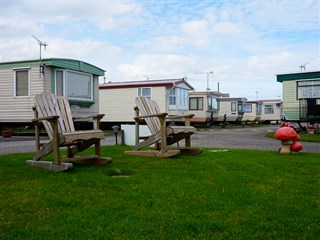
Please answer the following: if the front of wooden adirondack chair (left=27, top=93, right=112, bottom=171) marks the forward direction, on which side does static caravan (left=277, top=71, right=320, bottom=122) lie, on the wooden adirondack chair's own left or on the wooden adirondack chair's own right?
on the wooden adirondack chair's own left

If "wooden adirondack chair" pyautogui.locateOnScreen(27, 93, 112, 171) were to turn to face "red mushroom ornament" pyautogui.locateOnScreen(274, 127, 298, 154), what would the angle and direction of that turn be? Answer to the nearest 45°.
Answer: approximately 45° to its left

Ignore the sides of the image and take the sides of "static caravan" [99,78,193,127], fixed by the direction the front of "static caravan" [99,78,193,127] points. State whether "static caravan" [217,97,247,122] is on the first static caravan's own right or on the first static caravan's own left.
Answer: on the first static caravan's own left

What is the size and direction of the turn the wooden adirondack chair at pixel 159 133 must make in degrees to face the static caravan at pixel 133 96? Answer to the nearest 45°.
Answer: approximately 135° to its left

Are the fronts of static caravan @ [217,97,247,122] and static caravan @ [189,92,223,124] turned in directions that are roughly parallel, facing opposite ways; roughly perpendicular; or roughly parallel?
roughly parallel

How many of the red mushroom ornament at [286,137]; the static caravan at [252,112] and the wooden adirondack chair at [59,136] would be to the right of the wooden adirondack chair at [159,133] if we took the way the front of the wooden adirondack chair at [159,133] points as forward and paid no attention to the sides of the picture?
1

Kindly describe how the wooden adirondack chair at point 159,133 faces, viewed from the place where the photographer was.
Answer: facing the viewer and to the right of the viewer

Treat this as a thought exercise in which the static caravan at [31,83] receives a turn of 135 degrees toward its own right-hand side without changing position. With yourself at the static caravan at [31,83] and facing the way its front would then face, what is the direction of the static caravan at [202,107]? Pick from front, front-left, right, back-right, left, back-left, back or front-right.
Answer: back-right

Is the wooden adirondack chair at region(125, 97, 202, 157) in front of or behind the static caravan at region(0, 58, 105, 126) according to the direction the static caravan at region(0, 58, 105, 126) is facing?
in front

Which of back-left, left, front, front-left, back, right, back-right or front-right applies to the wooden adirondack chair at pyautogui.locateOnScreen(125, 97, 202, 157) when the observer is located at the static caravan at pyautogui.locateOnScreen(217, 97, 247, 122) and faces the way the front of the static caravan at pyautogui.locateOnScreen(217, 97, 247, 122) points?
front-right

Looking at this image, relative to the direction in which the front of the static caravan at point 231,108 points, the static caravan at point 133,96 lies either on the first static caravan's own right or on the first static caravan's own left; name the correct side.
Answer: on the first static caravan's own right

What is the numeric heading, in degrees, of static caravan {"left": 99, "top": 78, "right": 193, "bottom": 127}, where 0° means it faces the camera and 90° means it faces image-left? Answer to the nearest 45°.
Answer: approximately 315°

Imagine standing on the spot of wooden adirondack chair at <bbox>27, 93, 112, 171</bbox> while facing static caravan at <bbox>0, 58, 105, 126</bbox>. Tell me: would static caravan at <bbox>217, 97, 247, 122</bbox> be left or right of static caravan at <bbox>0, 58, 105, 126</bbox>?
right

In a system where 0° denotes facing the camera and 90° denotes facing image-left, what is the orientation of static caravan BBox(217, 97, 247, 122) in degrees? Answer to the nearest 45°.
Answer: approximately 315°
